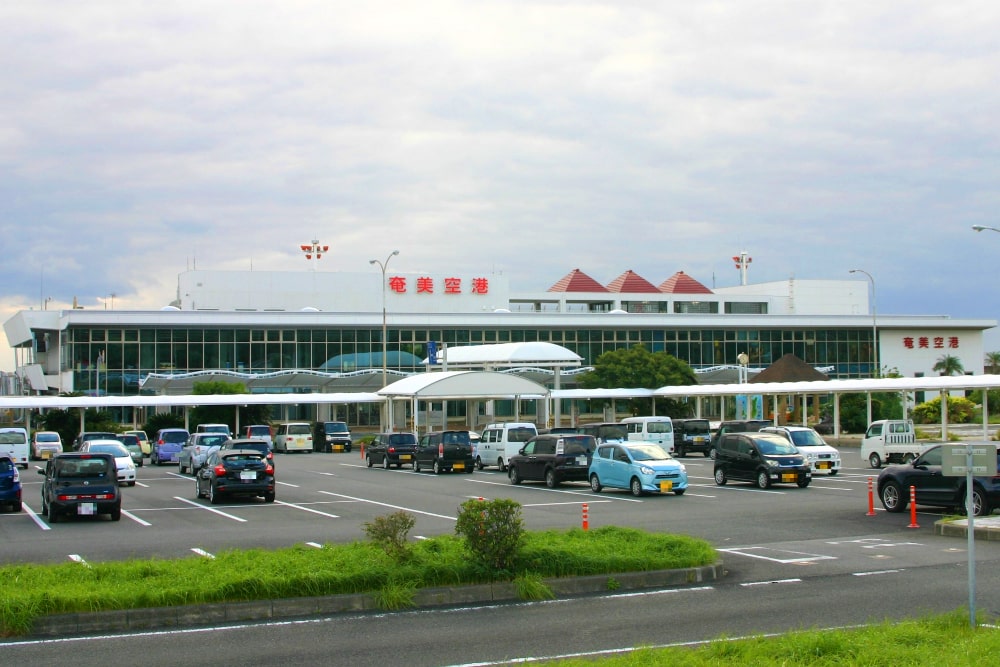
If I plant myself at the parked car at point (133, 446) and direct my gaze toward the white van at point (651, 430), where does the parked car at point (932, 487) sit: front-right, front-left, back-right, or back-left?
front-right

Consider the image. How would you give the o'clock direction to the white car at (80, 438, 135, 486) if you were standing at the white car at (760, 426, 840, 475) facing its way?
the white car at (80, 438, 135, 486) is roughly at 4 o'clock from the white car at (760, 426, 840, 475).

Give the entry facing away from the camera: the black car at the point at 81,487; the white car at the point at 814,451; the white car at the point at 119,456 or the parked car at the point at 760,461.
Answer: the black car

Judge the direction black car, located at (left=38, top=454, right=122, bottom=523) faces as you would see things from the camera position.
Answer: facing away from the viewer

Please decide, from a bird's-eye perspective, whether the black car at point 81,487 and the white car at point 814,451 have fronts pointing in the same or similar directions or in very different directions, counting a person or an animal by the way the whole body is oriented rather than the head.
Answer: very different directions

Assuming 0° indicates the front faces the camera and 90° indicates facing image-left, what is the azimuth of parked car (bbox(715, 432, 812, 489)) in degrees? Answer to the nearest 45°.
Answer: approximately 315°

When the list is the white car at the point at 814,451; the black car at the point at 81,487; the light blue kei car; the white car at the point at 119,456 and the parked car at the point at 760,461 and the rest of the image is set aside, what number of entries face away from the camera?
1

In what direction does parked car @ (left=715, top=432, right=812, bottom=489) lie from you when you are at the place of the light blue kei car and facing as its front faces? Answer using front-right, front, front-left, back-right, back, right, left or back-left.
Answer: left

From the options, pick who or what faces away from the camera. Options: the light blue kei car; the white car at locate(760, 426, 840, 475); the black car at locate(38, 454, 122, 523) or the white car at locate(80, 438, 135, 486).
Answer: the black car

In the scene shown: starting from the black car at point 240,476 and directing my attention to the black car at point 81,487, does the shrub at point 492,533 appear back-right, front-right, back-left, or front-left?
front-left

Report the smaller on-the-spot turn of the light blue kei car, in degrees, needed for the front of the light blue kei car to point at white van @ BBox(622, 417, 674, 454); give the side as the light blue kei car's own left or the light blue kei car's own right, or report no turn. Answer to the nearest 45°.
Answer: approximately 135° to the light blue kei car's own left
